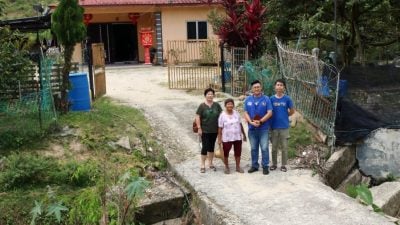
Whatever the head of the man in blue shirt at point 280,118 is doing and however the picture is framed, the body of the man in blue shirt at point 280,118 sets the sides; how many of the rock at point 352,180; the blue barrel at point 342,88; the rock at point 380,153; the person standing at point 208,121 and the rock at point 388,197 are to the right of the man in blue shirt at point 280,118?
1

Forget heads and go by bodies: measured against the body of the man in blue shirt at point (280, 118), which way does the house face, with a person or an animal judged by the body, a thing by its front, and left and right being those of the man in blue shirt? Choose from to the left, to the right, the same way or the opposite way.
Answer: the same way

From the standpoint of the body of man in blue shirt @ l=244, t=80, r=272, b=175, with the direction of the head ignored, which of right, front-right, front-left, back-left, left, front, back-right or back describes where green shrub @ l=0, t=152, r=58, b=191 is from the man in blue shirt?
right

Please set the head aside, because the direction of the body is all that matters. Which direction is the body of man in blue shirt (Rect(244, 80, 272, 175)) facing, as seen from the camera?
toward the camera

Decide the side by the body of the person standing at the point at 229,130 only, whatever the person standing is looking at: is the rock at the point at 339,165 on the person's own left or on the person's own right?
on the person's own left

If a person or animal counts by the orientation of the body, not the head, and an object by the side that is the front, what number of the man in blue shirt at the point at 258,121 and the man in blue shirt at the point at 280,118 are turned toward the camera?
2

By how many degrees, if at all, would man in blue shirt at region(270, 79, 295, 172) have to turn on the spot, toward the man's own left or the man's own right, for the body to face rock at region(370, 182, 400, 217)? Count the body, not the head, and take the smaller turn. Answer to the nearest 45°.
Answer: approximately 90° to the man's own left

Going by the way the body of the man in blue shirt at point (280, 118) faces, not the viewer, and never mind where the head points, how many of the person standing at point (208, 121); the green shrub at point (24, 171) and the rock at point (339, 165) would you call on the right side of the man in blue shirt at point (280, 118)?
2

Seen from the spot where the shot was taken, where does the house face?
facing the viewer

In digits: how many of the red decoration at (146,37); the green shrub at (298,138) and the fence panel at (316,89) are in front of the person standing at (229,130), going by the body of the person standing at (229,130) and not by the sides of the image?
0

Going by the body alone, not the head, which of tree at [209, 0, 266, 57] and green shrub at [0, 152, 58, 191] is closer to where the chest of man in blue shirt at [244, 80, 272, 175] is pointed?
the green shrub

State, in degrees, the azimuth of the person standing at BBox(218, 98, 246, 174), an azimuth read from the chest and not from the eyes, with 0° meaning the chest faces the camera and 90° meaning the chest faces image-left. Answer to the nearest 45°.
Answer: approximately 0°

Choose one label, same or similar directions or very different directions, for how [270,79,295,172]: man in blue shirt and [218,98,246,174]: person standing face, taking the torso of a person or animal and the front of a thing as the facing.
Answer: same or similar directions

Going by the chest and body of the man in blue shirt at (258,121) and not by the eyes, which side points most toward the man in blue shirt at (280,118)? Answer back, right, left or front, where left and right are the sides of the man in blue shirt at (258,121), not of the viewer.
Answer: left

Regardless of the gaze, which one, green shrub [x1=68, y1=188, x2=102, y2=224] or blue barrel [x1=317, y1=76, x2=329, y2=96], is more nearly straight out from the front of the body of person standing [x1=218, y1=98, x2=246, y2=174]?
the green shrub
